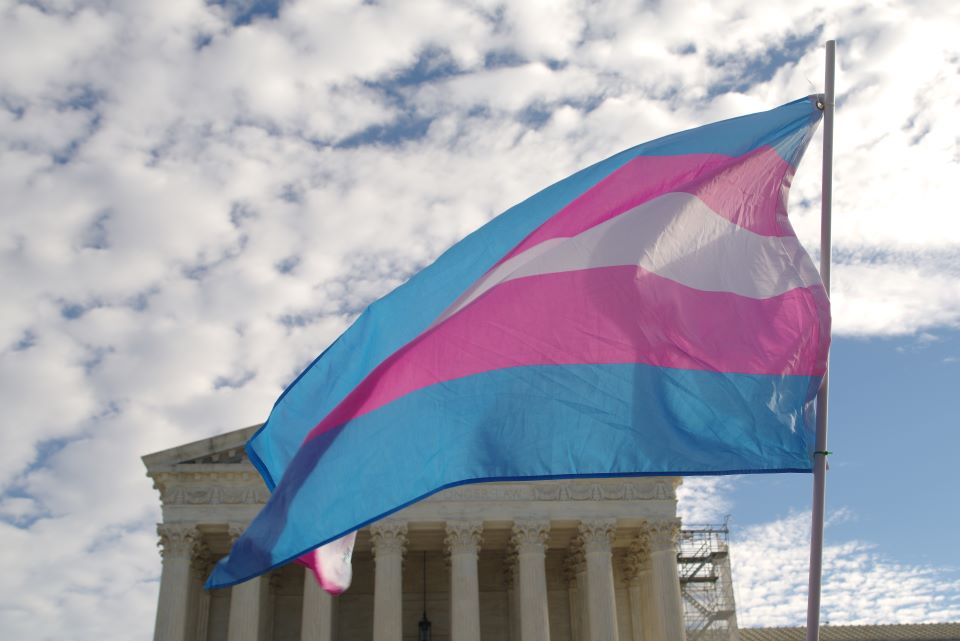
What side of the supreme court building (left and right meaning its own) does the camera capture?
front

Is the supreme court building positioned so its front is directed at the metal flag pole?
yes

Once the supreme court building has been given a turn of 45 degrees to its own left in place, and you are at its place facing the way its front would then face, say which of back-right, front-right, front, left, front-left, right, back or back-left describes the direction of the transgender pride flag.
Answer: front-right
